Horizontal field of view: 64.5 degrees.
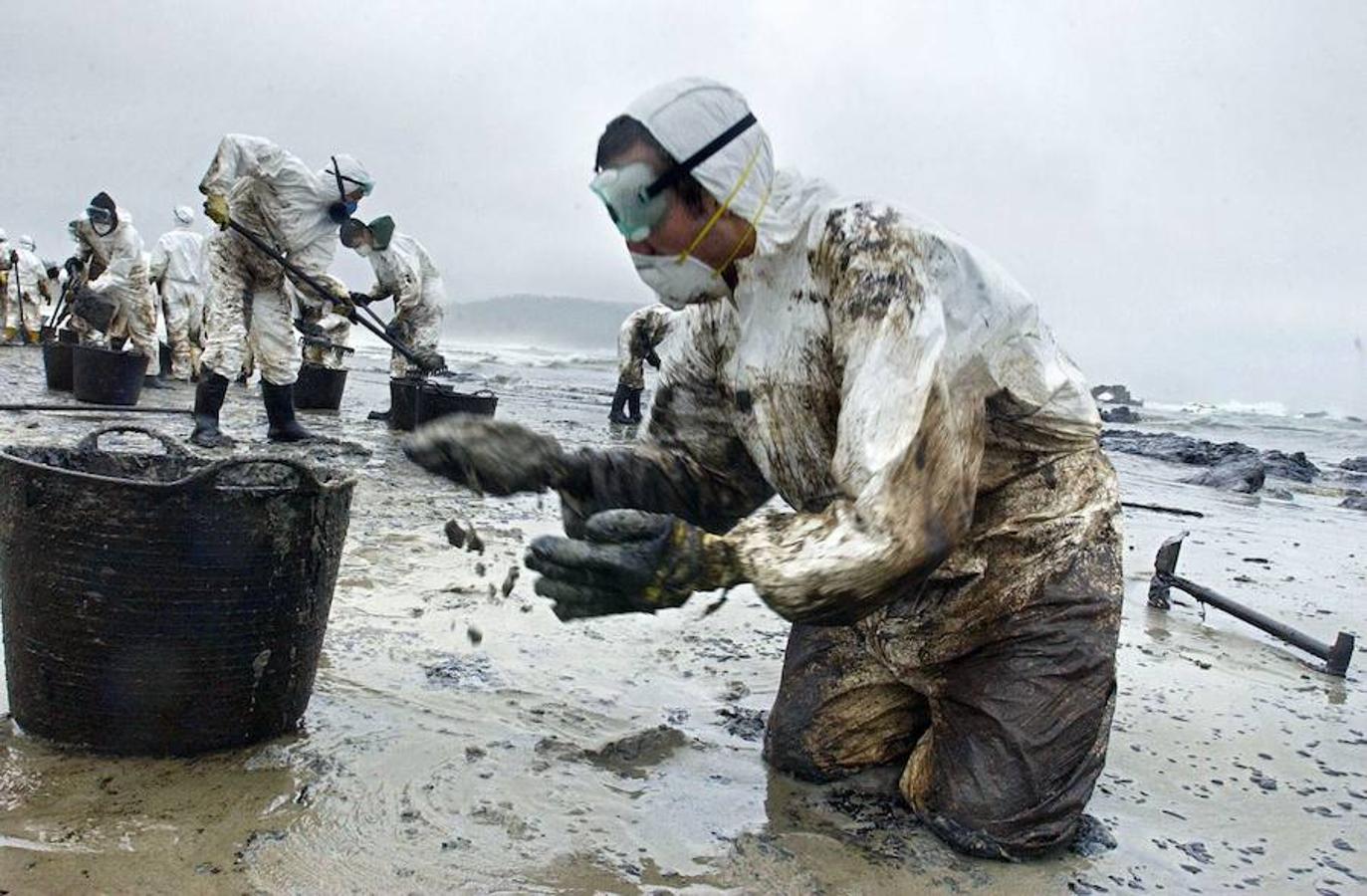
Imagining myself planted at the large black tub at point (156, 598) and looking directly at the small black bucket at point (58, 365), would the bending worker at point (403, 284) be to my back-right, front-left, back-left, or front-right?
front-right

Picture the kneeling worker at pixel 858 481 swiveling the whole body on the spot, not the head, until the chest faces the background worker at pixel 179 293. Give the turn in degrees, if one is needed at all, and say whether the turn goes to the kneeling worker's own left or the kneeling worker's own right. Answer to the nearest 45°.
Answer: approximately 90° to the kneeling worker's own right

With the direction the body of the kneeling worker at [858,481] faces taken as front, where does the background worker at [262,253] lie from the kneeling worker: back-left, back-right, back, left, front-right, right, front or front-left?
right

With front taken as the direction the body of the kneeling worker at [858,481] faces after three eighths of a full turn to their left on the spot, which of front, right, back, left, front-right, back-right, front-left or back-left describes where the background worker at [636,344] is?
left

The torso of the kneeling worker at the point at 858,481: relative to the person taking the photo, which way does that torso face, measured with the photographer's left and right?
facing the viewer and to the left of the viewer

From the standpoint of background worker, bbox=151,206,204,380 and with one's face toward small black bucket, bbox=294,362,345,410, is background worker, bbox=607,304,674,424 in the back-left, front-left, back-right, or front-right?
front-left

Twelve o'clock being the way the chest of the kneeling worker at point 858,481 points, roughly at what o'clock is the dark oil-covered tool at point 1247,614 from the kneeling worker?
The dark oil-covered tool is roughly at 6 o'clock from the kneeling worker.

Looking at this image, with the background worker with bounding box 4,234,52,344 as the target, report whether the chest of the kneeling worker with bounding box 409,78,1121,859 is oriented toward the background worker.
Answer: no

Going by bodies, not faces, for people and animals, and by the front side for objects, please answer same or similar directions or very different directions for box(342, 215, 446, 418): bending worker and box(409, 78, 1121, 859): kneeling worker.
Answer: same or similar directions

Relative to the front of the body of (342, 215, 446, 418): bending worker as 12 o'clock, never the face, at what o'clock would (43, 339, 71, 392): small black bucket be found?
The small black bucket is roughly at 12 o'clock from the bending worker.

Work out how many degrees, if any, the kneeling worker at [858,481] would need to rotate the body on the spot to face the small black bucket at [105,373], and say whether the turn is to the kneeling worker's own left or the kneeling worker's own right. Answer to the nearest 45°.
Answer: approximately 90° to the kneeling worker's own right

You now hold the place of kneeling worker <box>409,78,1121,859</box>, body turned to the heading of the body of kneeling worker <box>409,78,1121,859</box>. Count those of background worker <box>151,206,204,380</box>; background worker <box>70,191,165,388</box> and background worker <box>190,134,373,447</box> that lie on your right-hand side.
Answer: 3

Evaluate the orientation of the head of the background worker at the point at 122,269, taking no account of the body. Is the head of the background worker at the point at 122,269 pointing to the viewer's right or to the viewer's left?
to the viewer's left

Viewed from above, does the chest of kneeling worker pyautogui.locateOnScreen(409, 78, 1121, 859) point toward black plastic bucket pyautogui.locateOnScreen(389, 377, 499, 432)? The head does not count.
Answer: no
